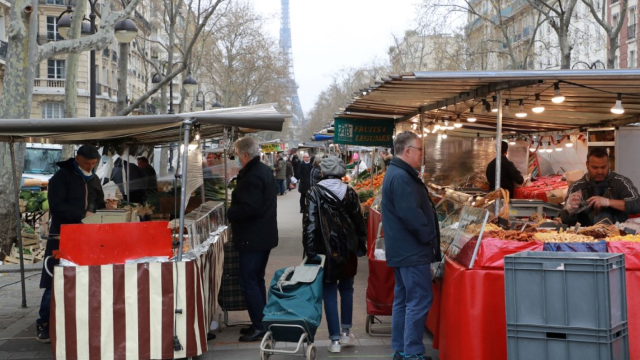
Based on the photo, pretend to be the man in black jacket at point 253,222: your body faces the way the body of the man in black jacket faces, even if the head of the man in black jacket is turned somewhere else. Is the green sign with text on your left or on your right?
on your right

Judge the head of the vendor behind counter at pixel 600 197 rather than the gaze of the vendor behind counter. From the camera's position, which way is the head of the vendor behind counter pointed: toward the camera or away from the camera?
toward the camera

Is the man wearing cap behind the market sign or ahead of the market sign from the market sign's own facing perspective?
ahead

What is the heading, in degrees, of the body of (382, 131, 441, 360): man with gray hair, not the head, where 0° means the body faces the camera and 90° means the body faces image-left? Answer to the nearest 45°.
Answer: approximately 270°

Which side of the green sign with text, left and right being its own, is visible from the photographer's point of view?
front

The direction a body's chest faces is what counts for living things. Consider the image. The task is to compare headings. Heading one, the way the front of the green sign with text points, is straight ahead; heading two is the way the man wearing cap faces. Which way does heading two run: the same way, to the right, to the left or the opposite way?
to the left

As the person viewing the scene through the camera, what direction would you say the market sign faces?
facing the viewer

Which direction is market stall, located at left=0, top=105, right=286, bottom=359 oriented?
to the viewer's right

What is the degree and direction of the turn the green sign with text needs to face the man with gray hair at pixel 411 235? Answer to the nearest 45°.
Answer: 0° — it already faces them
